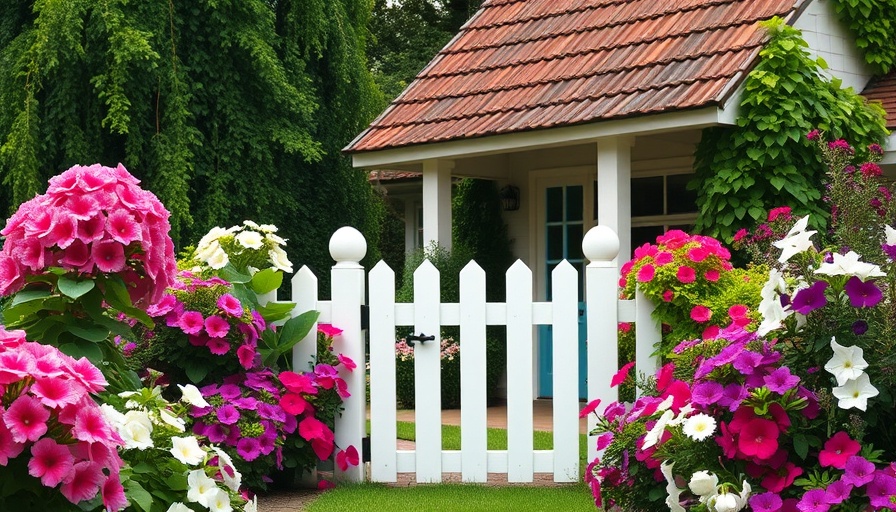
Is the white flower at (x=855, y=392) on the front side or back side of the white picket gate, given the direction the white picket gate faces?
on the front side

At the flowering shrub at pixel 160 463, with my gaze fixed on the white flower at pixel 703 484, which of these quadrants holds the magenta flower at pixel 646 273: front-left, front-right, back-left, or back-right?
front-left

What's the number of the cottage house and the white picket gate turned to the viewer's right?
0

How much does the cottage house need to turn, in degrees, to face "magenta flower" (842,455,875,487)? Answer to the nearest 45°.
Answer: approximately 45° to its left

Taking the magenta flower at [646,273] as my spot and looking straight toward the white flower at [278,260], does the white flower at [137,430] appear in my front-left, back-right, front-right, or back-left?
front-left

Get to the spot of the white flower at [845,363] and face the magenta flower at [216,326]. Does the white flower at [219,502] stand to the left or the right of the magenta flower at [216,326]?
left

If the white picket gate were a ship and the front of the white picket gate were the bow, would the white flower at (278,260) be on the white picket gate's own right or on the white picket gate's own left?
on the white picket gate's own right

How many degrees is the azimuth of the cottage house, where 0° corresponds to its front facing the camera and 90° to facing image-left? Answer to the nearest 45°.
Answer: approximately 45°

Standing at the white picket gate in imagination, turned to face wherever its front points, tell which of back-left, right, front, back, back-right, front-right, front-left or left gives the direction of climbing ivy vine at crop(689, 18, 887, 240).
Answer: back-left

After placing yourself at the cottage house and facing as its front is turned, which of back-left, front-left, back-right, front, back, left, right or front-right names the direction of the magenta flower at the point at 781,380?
front-left

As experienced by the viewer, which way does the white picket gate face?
facing the viewer

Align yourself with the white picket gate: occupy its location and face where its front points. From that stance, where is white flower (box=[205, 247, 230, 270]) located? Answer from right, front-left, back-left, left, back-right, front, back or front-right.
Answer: right

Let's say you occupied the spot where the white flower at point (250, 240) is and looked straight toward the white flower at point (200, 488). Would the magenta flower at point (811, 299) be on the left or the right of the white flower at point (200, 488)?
left
